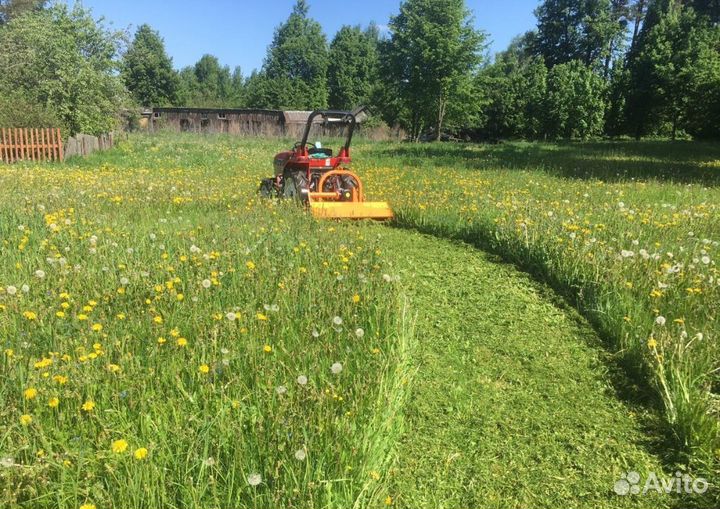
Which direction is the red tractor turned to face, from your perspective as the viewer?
facing away from the viewer and to the left of the viewer
